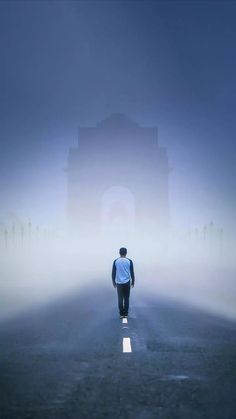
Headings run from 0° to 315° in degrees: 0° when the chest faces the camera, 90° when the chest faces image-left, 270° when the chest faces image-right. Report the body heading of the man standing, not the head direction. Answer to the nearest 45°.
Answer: approximately 180°
